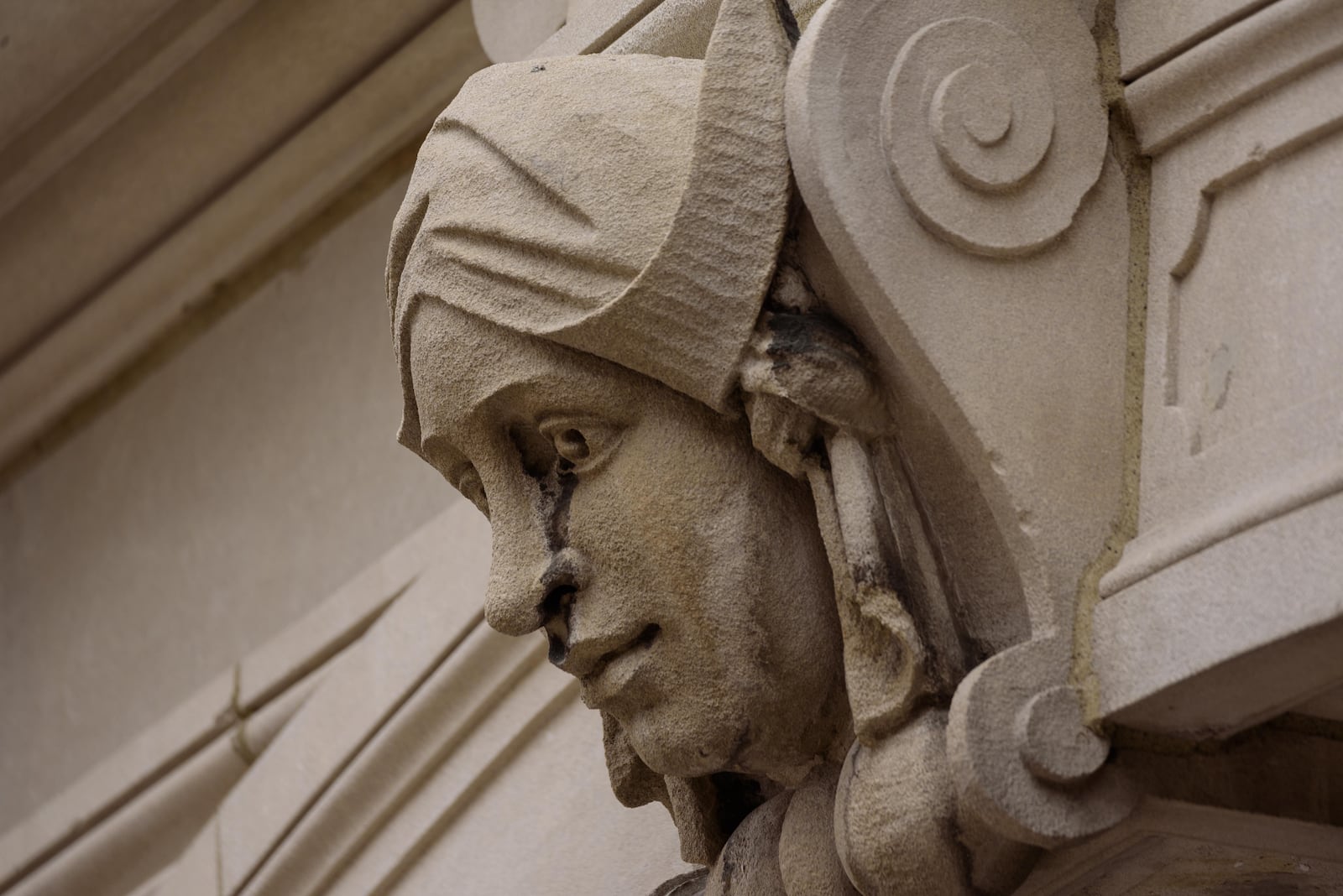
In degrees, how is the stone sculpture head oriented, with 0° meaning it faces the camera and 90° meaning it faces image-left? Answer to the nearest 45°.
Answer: approximately 45°
